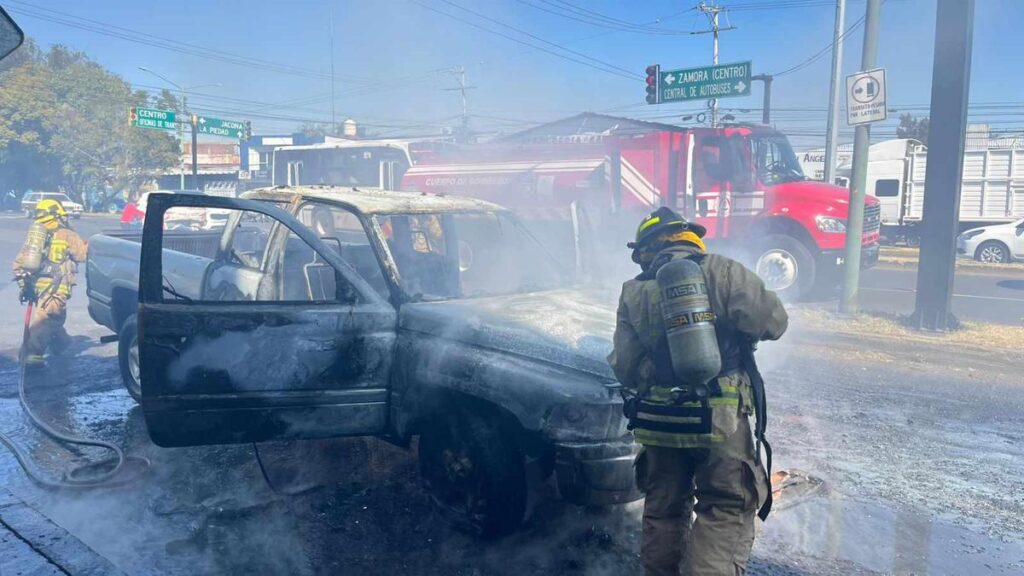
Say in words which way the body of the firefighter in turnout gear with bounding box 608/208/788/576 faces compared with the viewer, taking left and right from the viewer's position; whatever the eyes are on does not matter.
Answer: facing away from the viewer

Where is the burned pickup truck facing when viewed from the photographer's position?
facing the viewer and to the right of the viewer

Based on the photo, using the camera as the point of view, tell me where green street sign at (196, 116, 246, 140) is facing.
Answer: facing the viewer

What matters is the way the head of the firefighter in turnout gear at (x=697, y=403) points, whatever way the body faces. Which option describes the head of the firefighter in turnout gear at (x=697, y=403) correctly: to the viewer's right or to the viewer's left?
to the viewer's left

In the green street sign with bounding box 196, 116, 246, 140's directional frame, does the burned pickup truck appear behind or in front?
in front

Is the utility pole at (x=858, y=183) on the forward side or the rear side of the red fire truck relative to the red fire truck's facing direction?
on the forward side

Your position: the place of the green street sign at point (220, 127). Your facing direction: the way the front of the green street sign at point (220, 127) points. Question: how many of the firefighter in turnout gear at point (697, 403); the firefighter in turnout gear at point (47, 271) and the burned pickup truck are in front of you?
3

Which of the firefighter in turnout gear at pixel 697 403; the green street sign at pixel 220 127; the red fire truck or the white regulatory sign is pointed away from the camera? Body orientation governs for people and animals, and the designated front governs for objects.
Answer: the firefighter in turnout gear

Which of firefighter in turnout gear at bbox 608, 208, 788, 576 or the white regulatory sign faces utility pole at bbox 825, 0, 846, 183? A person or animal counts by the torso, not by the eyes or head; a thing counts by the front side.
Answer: the firefighter in turnout gear

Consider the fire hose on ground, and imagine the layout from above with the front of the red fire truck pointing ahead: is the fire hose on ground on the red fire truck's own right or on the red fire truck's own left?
on the red fire truck's own right

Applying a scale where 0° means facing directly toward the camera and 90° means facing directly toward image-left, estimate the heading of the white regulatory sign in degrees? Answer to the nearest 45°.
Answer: approximately 0°

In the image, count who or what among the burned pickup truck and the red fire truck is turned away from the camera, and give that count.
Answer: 0

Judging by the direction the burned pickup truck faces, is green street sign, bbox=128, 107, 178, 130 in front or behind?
behind

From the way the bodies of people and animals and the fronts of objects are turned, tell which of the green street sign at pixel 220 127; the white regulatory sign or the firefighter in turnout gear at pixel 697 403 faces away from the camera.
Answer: the firefighter in turnout gear
